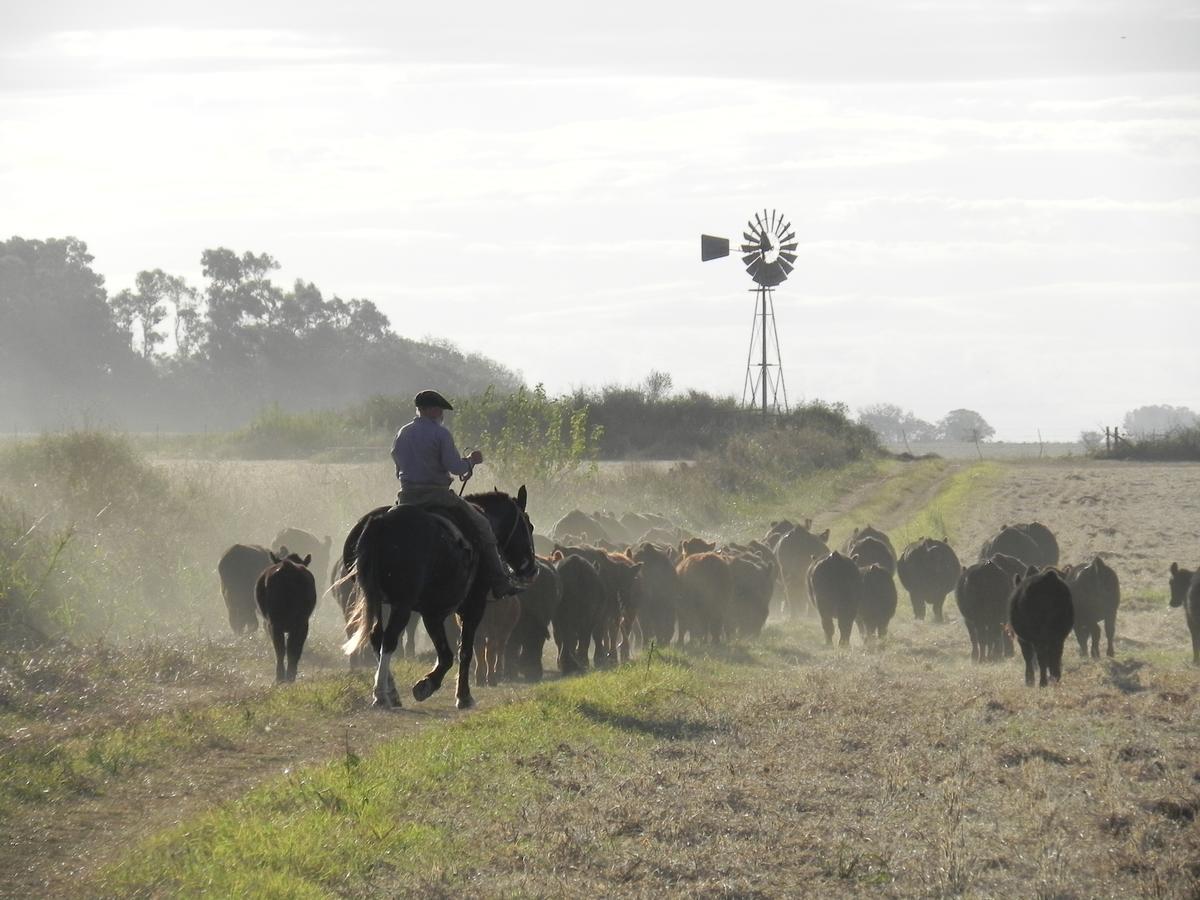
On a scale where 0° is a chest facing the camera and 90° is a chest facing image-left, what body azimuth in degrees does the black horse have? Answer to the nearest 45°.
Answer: approximately 225°

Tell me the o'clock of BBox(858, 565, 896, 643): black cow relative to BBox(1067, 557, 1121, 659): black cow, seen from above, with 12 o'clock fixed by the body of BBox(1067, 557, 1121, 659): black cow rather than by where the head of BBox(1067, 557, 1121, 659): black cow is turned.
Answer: BBox(858, 565, 896, 643): black cow is roughly at 10 o'clock from BBox(1067, 557, 1121, 659): black cow.

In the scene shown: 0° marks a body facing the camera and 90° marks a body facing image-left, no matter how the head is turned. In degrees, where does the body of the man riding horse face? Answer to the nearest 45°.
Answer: approximately 225°

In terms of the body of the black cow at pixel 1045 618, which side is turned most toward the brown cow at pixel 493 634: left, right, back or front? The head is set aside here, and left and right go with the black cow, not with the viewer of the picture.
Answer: left

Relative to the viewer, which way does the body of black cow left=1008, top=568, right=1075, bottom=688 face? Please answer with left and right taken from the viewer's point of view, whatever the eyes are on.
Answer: facing away from the viewer

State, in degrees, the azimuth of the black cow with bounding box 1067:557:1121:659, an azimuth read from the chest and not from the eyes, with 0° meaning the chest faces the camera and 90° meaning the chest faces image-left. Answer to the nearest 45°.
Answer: approximately 180°

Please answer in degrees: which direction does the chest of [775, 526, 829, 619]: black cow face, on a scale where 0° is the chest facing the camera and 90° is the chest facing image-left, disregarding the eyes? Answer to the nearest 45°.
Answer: approximately 225°

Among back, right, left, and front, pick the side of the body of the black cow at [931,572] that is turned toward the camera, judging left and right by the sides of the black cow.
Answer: back

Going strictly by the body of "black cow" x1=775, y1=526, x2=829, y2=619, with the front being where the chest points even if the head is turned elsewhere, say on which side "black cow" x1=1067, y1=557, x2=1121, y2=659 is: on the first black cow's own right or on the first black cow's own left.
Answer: on the first black cow's own right

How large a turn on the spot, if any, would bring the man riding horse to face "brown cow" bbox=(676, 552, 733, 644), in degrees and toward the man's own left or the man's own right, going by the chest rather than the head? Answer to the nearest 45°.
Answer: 0° — they already face it

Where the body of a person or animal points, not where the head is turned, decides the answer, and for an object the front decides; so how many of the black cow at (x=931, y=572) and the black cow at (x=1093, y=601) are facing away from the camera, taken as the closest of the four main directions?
2

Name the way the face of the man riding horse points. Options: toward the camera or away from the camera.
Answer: away from the camera

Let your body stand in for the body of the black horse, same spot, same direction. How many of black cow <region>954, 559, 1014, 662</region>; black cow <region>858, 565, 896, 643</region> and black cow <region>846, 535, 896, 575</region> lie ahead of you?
3

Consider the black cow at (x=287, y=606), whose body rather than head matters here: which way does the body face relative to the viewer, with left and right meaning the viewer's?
facing away from the viewer

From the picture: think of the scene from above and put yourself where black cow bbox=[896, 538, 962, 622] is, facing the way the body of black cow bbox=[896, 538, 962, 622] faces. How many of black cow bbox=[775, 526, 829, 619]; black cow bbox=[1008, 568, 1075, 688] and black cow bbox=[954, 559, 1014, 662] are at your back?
2
